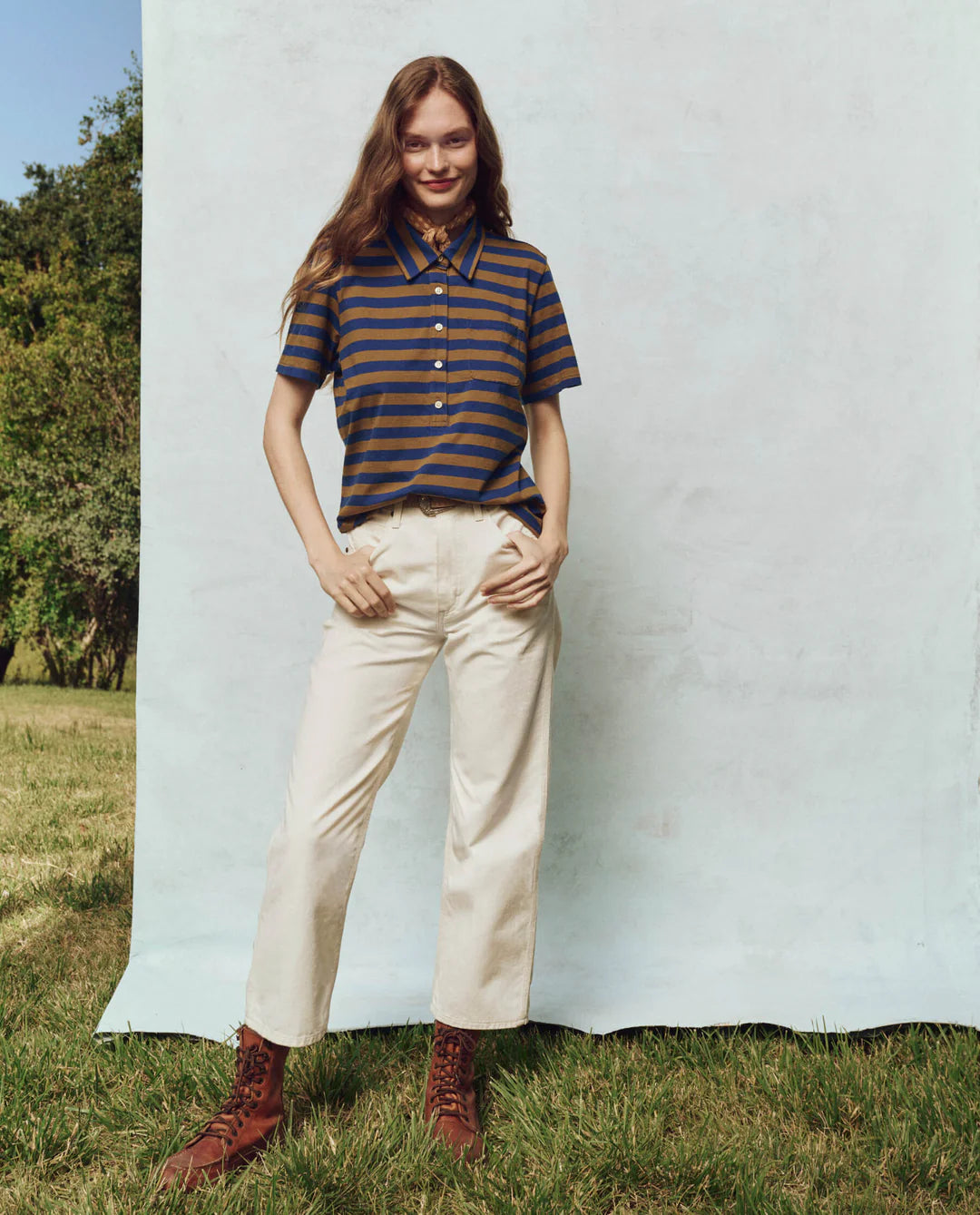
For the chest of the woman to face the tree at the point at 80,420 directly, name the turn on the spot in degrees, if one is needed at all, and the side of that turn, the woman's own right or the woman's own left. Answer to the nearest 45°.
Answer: approximately 180°

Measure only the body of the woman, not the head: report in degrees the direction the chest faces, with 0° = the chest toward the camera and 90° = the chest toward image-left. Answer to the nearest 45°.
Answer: approximately 0°
